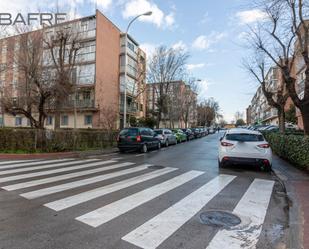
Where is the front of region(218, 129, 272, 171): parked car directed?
away from the camera

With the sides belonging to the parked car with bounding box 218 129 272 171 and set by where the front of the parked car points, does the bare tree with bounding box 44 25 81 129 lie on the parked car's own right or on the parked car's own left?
on the parked car's own left

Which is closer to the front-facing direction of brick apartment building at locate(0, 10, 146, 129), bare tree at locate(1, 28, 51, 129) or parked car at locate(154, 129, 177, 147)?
the bare tree

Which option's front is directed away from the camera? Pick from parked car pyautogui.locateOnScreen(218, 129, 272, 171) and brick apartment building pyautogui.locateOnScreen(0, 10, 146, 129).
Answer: the parked car

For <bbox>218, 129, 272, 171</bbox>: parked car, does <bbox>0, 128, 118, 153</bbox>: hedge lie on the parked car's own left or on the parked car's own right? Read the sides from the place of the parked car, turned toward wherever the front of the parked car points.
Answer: on the parked car's own left

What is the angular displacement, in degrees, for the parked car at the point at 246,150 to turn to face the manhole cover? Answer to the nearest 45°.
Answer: approximately 180°

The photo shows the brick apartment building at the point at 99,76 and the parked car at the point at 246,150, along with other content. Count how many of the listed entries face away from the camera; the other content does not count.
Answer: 1

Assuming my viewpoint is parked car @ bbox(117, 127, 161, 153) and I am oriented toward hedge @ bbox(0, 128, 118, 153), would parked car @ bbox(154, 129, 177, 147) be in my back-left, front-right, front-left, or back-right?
back-right

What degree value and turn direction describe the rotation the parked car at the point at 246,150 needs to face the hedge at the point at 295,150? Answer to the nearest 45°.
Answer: approximately 45° to its right
